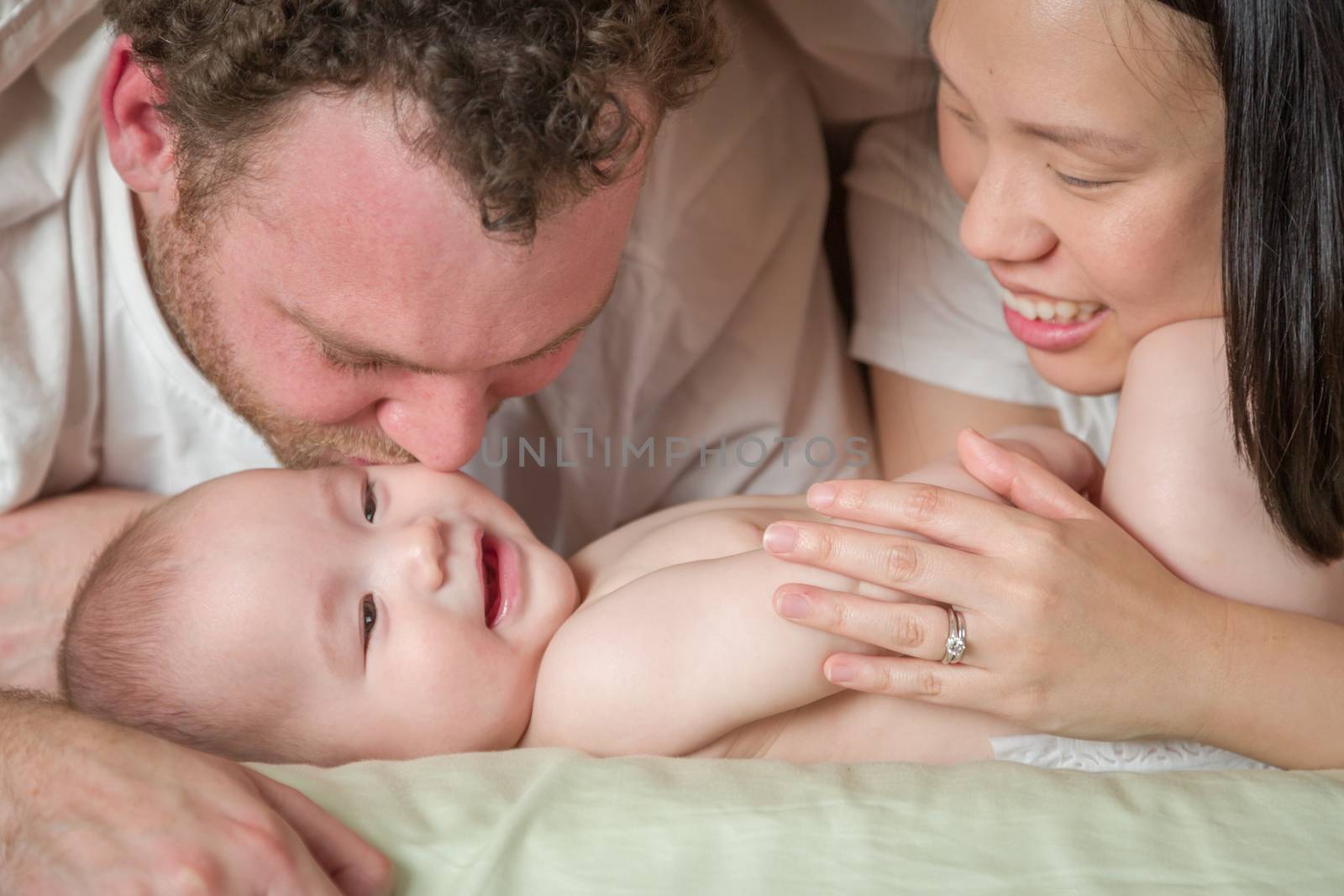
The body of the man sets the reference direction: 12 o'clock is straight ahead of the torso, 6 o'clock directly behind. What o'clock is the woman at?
The woman is roughly at 10 o'clock from the man.

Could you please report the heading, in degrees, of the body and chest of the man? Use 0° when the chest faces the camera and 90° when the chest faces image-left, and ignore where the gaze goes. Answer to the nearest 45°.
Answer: approximately 0°

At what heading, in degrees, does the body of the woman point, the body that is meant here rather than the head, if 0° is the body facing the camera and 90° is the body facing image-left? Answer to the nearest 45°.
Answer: approximately 45°
